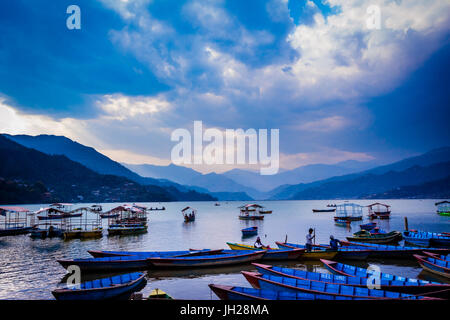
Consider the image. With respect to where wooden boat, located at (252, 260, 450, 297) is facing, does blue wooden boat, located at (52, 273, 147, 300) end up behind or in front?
in front

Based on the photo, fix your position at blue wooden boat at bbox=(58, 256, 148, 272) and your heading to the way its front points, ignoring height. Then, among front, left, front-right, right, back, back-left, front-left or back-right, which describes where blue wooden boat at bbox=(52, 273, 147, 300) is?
left

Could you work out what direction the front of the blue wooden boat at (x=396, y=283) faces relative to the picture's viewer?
facing to the left of the viewer

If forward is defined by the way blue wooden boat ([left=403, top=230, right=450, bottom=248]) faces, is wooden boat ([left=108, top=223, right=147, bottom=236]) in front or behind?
in front

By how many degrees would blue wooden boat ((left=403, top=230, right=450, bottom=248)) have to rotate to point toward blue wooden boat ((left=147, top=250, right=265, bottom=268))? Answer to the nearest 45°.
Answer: approximately 45° to its left

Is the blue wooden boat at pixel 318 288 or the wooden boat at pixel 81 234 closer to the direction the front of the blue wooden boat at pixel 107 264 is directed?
the wooden boat

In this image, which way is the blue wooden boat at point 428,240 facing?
to the viewer's left

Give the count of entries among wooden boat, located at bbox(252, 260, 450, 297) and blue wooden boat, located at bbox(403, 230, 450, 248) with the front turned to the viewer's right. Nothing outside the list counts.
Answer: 0

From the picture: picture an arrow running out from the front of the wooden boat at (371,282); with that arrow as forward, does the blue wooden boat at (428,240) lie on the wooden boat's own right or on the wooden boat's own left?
on the wooden boat's own right

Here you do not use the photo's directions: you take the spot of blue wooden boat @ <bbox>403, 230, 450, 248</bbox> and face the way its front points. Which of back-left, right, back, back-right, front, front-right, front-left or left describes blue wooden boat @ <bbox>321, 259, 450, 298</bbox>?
left

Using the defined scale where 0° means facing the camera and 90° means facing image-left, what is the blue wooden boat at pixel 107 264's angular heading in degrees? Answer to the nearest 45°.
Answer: approximately 90°
